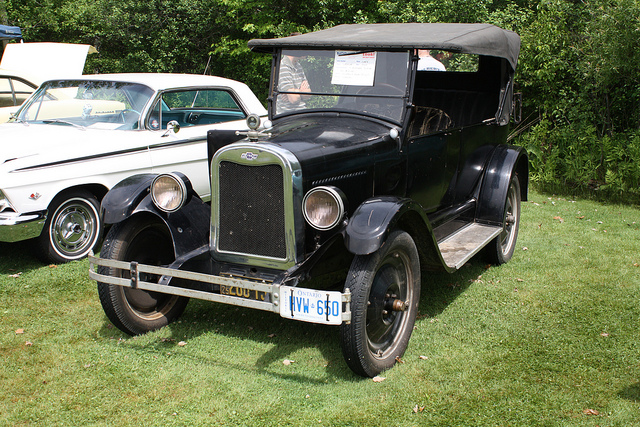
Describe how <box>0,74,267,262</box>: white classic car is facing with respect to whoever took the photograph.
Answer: facing the viewer and to the left of the viewer

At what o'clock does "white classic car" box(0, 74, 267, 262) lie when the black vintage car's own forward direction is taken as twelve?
The white classic car is roughly at 3 o'clock from the black vintage car.

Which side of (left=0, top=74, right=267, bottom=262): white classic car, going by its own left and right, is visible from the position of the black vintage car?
left

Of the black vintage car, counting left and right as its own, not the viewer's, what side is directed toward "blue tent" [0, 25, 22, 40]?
right

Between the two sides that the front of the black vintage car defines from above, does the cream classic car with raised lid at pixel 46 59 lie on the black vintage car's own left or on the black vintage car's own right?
on the black vintage car's own right

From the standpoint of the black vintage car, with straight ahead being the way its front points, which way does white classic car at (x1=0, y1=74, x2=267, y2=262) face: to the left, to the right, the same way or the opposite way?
the same way

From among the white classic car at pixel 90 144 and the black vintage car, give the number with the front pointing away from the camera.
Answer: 0
